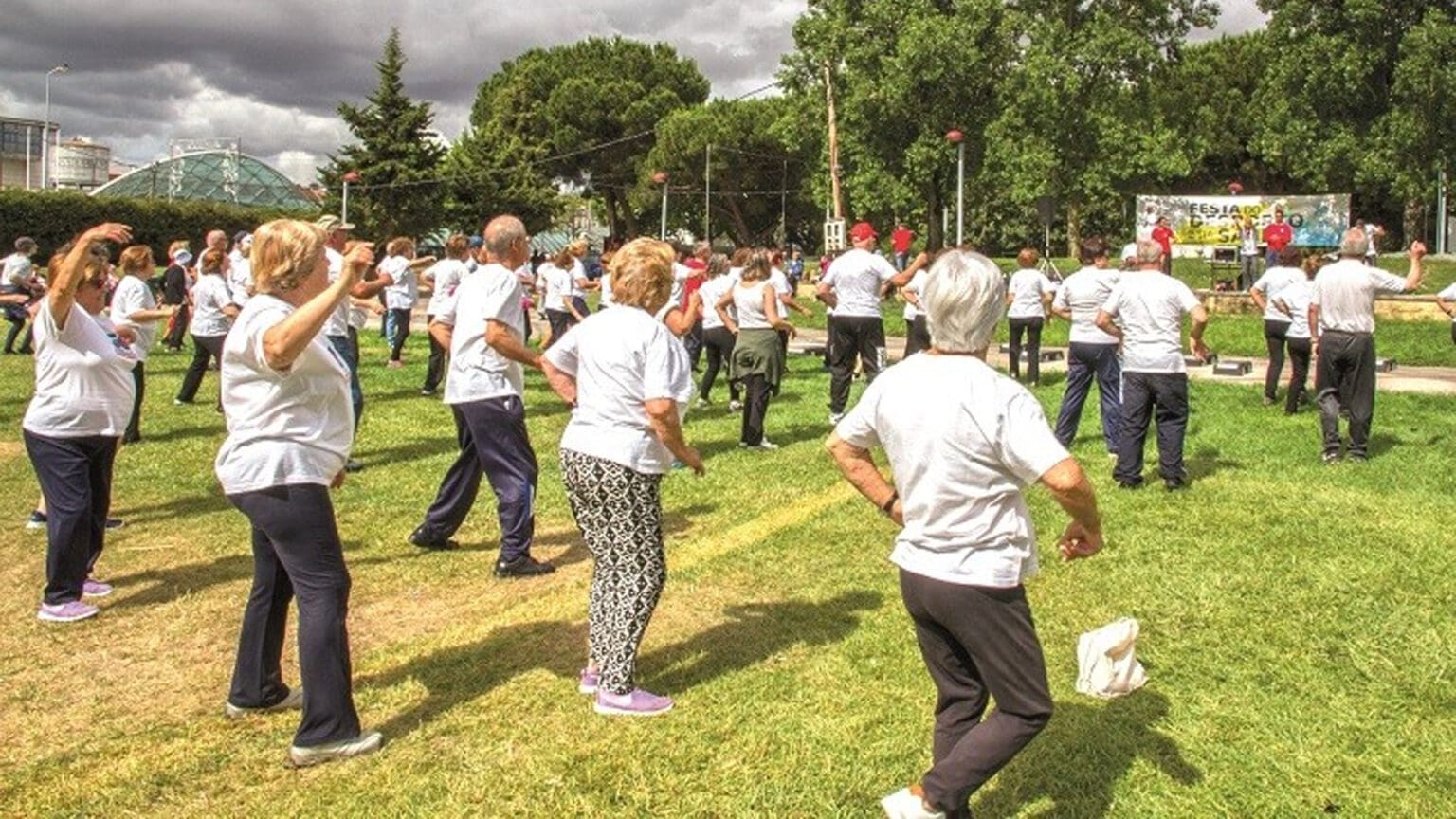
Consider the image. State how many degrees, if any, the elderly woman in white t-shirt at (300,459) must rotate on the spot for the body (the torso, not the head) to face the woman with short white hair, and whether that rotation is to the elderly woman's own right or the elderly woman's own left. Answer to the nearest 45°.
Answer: approximately 45° to the elderly woman's own right

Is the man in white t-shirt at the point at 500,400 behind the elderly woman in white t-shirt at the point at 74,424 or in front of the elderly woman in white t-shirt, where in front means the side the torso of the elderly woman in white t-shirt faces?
in front

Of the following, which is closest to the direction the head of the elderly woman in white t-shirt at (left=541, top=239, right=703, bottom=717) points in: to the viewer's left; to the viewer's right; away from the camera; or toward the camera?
away from the camera

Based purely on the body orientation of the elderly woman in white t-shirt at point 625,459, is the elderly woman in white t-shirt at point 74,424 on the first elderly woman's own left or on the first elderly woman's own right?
on the first elderly woman's own left

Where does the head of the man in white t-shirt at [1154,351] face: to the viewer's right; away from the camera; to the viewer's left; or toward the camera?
away from the camera

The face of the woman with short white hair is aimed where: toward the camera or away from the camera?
away from the camera

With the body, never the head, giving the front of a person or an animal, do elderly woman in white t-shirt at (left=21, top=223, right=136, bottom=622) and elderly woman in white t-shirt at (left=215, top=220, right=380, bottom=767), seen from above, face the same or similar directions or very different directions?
same or similar directions

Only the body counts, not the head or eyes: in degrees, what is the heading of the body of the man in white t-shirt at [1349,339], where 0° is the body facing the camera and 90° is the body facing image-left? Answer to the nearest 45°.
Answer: approximately 180°

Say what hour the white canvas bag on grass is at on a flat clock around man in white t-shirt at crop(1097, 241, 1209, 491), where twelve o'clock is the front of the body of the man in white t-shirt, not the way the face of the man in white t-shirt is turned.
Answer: The white canvas bag on grass is roughly at 6 o'clock from the man in white t-shirt.

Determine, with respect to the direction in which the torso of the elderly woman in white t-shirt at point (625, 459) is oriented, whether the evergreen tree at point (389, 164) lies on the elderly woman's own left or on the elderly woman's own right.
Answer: on the elderly woman's own left
